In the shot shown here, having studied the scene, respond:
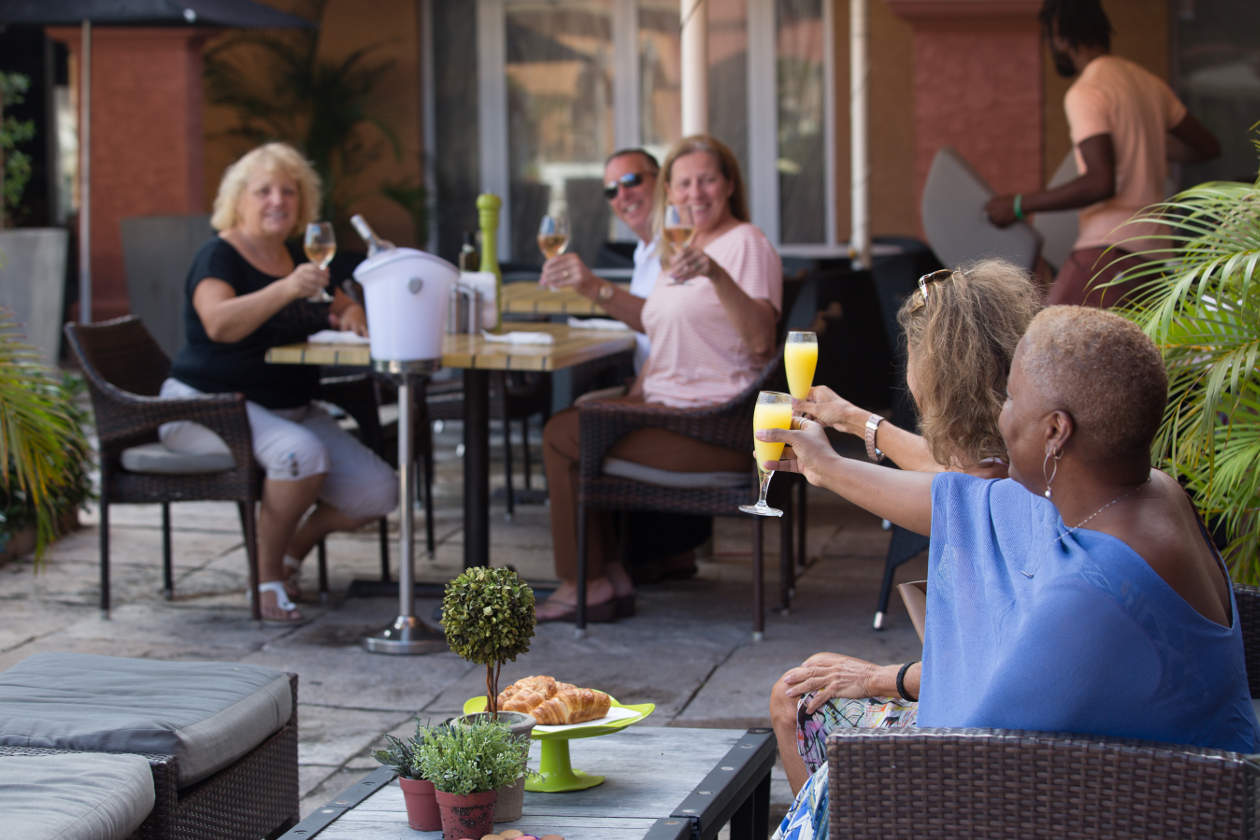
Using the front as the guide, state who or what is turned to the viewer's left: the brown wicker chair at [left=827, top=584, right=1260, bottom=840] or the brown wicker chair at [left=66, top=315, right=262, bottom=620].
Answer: the brown wicker chair at [left=827, top=584, right=1260, bottom=840]

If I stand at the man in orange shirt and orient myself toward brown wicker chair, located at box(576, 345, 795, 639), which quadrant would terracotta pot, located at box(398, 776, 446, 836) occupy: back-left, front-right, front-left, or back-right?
front-left

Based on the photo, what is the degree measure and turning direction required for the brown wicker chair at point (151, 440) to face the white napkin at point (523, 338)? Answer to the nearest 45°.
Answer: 0° — it already faces it

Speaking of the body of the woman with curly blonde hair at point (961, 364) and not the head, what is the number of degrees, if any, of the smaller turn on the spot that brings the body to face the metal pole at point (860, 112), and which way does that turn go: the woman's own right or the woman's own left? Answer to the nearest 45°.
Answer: approximately 45° to the woman's own right

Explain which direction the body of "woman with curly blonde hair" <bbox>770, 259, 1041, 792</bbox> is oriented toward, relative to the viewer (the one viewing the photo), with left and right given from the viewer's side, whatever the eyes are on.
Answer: facing away from the viewer and to the left of the viewer

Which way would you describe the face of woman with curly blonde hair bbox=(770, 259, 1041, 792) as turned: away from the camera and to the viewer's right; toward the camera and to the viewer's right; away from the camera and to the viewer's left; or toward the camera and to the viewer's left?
away from the camera and to the viewer's left
